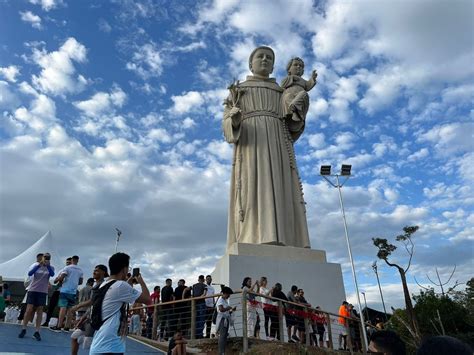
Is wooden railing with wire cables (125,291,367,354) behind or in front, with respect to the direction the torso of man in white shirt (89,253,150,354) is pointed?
in front

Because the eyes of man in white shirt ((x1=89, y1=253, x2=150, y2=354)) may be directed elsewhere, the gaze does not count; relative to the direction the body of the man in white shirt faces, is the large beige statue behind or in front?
in front

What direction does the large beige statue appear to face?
toward the camera

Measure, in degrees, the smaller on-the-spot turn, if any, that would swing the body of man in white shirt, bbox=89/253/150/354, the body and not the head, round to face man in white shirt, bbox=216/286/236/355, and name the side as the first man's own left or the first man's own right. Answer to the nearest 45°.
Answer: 0° — they already face them

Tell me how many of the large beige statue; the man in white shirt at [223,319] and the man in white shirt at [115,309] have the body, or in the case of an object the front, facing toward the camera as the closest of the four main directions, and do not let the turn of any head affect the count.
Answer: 1

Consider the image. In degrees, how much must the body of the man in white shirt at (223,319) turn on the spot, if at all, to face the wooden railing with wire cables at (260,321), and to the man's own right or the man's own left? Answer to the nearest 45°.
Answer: approximately 45° to the man's own left

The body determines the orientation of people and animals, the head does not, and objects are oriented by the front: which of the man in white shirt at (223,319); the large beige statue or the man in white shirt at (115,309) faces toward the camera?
the large beige statue

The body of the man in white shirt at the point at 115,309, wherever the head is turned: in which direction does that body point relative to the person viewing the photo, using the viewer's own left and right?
facing away from the viewer and to the right of the viewer
